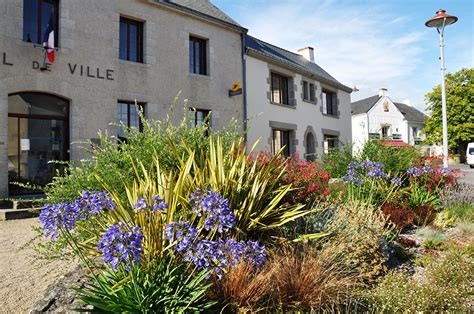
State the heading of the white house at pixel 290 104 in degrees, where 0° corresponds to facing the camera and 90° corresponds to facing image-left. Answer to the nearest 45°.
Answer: approximately 315°

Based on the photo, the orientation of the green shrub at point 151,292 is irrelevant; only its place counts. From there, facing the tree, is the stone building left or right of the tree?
left

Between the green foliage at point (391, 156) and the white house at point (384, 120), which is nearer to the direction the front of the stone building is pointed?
the green foliage

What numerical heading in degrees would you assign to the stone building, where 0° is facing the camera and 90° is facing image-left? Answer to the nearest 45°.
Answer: approximately 315°

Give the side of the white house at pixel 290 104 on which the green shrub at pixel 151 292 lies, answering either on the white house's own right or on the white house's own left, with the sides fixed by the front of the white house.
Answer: on the white house's own right

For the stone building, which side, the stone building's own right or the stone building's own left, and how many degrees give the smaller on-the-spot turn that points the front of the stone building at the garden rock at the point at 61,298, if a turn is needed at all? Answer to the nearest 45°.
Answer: approximately 45° to the stone building's own right
